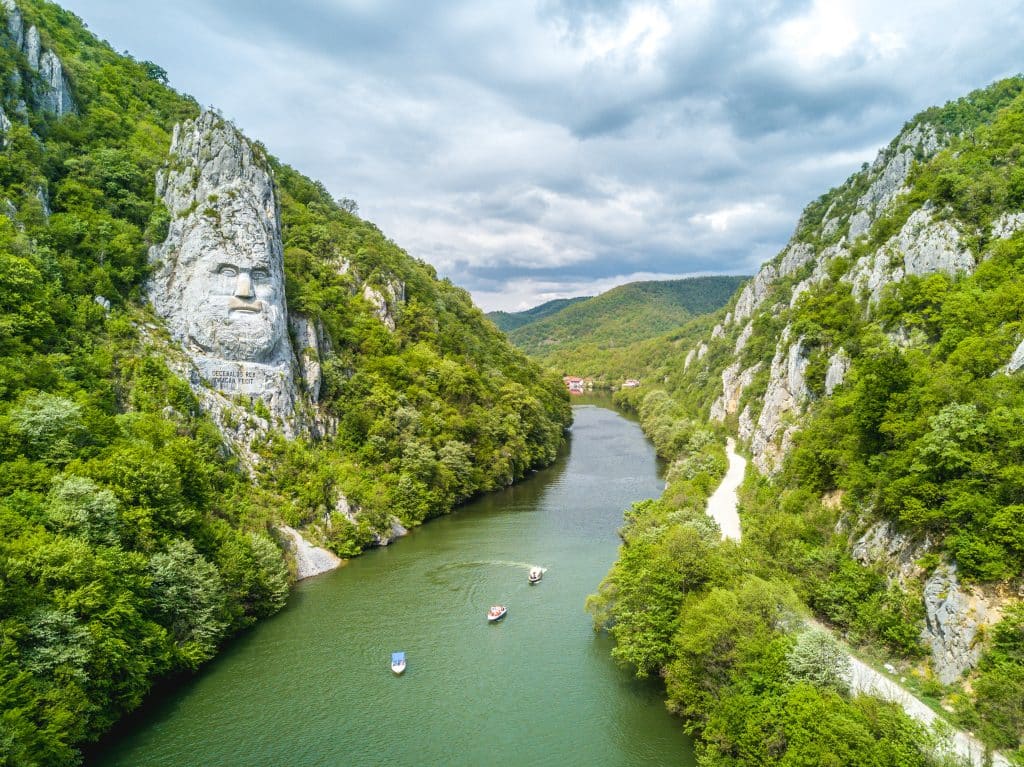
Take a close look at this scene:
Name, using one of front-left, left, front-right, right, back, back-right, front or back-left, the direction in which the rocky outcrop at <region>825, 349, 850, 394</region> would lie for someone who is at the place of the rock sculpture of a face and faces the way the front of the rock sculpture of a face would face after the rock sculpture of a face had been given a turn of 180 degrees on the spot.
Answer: back-right

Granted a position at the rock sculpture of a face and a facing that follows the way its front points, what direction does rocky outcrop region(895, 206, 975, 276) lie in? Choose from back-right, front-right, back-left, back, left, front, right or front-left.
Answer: front-left

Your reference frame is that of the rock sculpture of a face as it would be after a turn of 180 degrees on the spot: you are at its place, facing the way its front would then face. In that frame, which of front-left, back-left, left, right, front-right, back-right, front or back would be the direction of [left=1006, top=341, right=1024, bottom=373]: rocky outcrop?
back-right

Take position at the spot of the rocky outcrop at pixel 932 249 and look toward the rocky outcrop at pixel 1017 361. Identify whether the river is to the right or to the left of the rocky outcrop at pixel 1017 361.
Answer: right

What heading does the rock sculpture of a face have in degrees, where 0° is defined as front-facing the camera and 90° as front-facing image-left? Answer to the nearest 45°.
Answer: approximately 0°

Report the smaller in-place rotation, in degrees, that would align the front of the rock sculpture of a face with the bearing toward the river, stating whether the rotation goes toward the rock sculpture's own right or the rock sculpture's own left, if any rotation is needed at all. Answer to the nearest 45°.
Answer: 0° — it already faces it

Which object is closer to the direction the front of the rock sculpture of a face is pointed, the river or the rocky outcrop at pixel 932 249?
the river

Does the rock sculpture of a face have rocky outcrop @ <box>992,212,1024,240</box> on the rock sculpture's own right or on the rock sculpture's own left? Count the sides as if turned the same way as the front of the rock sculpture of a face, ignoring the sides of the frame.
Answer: on the rock sculpture's own left
